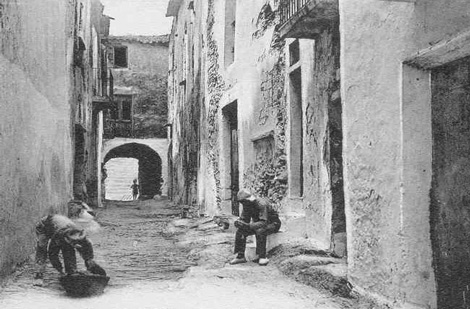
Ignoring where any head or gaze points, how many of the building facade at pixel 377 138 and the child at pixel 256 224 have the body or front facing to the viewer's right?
0

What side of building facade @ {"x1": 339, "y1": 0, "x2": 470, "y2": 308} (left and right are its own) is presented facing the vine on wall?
right

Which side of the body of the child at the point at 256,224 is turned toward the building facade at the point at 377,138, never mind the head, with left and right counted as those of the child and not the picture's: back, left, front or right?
left

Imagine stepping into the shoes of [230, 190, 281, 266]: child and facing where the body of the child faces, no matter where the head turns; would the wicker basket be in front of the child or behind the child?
in front

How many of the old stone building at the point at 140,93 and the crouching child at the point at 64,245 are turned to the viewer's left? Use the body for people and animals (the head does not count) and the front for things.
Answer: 0

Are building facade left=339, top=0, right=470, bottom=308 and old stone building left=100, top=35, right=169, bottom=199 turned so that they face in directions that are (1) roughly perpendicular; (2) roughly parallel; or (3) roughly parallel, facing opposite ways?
roughly perpendicular

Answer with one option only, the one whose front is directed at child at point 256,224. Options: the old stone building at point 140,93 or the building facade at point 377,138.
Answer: the old stone building

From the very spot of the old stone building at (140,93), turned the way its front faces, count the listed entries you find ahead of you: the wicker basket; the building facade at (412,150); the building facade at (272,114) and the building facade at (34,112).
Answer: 4

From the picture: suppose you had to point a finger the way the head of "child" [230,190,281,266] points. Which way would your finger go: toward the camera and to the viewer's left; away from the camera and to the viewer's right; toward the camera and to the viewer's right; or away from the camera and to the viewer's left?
toward the camera and to the viewer's left
